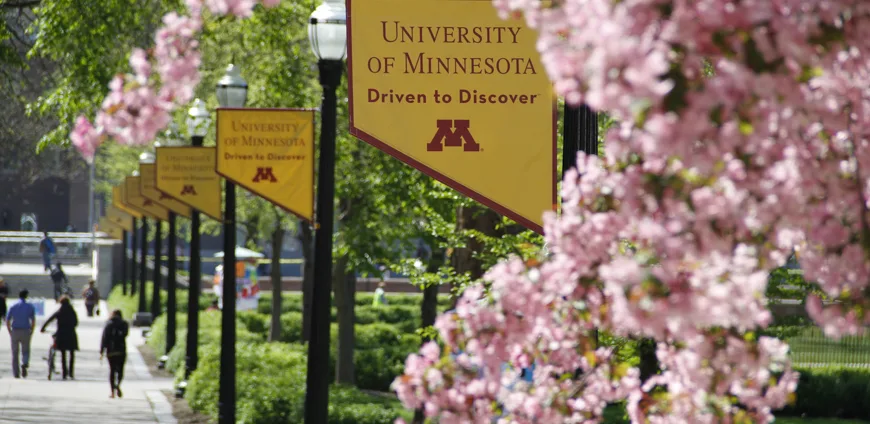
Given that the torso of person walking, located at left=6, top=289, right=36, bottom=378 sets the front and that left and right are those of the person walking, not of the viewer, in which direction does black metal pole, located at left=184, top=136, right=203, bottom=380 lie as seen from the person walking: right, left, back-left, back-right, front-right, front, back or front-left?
back-right

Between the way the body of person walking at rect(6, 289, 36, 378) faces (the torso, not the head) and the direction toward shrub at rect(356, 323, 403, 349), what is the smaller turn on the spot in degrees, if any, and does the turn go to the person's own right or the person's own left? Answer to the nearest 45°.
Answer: approximately 45° to the person's own right

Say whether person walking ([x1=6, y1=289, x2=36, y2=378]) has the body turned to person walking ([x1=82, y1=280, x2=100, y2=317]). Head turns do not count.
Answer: yes

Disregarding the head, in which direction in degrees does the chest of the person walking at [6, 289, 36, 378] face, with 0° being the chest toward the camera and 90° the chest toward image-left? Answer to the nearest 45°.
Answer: approximately 180°

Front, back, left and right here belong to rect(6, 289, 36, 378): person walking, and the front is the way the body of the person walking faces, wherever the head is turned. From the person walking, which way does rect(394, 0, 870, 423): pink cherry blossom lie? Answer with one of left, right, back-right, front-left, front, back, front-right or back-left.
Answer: back

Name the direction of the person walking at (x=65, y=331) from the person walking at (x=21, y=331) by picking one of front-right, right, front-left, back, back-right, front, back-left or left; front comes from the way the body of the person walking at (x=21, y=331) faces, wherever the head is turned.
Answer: back-right
